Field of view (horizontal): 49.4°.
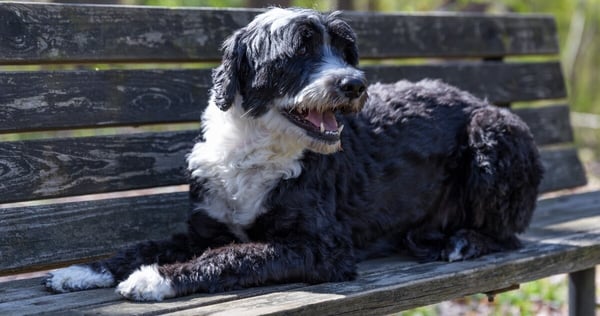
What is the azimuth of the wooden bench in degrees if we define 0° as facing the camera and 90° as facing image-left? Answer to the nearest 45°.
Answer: approximately 315°

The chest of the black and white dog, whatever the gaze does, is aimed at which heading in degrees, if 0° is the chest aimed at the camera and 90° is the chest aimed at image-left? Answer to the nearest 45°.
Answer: approximately 45°
